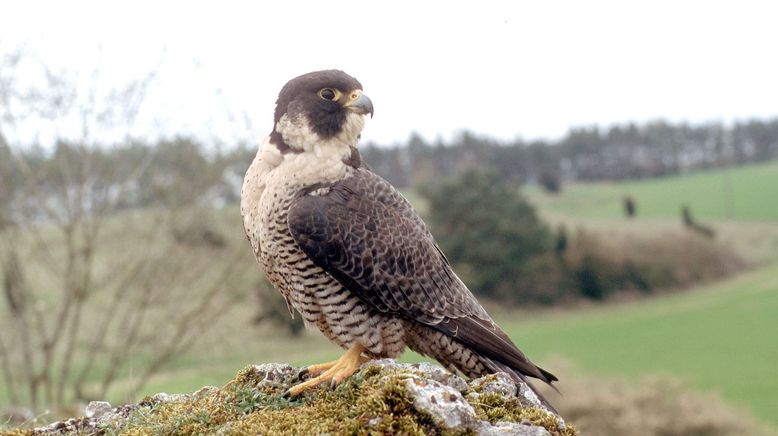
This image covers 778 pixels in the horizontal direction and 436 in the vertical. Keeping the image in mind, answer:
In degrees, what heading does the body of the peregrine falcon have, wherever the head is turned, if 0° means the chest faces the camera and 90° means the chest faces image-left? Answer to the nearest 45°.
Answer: approximately 90°

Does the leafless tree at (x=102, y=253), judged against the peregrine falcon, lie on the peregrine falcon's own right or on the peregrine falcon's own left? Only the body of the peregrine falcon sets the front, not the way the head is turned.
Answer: on the peregrine falcon's own right
